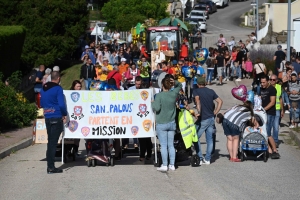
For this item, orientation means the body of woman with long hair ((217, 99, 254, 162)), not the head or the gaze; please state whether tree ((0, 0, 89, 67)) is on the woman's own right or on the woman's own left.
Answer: on the woman's own left

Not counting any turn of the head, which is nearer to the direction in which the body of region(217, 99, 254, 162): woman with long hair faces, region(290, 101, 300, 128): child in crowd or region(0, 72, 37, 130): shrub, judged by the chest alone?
the child in crowd

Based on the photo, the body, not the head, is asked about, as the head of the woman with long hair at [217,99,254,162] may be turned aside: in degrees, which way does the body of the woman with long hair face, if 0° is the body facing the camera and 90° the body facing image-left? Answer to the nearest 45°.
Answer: approximately 225°

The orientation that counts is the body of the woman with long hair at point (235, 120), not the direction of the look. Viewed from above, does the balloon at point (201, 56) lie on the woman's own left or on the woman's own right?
on the woman's own left

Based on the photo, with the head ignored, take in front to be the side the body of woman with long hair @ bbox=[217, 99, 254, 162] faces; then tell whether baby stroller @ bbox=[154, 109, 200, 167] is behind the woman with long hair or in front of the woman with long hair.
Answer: behind
